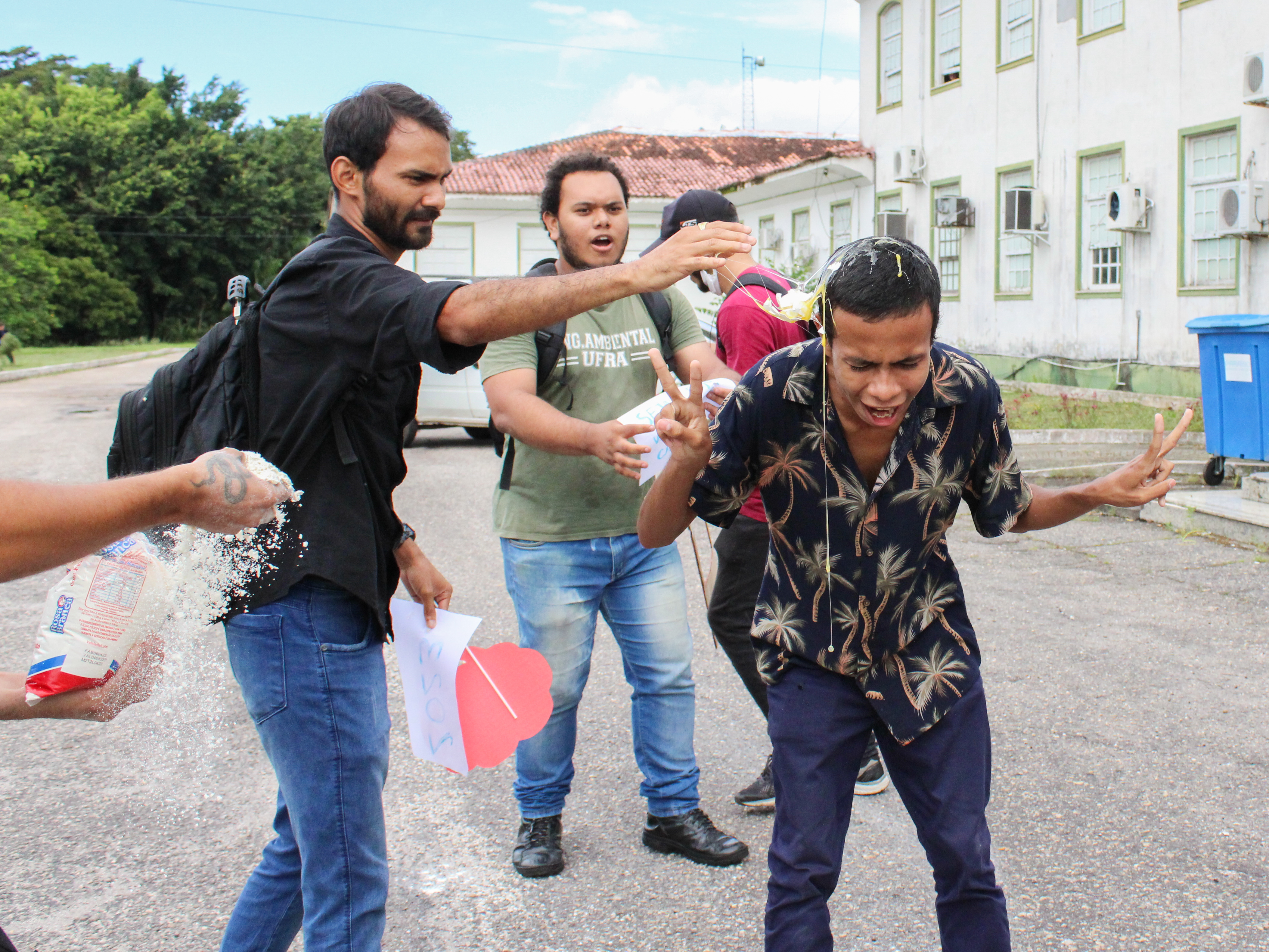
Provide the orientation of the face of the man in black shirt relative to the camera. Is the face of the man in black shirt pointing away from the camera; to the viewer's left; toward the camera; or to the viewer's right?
to the viewer's right

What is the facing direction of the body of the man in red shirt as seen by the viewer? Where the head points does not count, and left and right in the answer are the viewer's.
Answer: facing to the left of the viewer

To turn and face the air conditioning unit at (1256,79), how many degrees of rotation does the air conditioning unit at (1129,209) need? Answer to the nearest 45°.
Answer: approximately 90° to its left

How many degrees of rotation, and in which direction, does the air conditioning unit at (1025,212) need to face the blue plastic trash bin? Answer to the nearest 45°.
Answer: approximately 45° to its left

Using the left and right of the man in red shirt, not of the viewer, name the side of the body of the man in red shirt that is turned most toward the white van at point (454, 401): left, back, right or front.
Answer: right

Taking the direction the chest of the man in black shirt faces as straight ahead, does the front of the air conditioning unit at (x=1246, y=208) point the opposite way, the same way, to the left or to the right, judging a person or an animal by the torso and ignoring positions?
the opposite way

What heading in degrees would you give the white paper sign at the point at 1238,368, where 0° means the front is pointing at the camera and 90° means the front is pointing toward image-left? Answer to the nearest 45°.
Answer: approximately 0°

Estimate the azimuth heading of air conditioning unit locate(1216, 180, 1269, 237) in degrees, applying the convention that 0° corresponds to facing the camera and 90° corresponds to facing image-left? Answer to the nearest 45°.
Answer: approximately 45°

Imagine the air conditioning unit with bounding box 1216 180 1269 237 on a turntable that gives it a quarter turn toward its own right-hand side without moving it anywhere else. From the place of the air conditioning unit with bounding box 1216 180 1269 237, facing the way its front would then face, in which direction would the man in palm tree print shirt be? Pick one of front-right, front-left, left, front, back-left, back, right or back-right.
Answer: back-left

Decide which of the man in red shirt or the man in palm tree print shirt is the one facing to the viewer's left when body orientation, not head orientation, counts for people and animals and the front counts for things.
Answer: the man in red shirt

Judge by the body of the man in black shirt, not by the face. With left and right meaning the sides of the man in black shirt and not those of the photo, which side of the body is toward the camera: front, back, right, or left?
right

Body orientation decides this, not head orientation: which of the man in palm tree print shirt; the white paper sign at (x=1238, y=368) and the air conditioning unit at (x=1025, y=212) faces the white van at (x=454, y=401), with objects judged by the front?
the air conditioning unit

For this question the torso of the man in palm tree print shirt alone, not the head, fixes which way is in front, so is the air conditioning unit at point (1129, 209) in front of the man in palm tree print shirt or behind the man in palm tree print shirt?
behind
